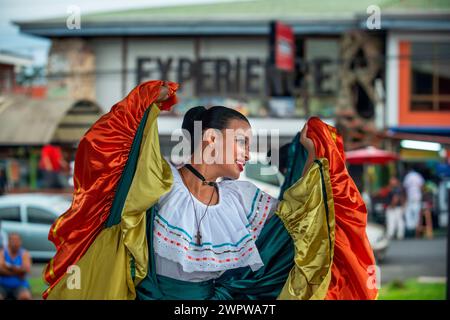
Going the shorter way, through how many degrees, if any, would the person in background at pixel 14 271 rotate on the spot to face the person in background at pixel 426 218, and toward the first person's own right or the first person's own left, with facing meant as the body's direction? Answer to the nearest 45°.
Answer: approximately 135° to the first person's own left

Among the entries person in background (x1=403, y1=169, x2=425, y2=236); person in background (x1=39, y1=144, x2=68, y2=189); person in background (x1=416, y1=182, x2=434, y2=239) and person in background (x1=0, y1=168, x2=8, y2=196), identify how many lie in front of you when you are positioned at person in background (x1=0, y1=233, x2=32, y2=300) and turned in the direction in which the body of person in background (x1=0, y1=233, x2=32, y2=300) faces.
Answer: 0

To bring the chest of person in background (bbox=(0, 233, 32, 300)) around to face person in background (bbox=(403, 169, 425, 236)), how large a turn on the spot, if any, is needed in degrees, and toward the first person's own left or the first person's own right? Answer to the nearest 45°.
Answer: approximately 135° to the first person's own left

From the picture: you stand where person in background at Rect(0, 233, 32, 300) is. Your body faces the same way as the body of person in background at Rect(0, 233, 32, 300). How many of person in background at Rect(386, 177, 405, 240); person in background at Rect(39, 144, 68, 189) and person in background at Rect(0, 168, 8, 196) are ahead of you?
0

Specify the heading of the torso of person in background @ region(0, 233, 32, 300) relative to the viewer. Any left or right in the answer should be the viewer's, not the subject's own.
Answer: facing the viewer

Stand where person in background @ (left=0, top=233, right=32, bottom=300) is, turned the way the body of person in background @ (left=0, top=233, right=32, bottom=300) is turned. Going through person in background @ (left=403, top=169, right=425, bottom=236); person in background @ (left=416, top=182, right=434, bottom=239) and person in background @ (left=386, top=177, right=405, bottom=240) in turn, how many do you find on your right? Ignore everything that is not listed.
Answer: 0

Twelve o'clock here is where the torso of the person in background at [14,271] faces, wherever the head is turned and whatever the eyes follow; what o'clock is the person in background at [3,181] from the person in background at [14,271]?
the person in background at [3,181] is roughly at 6 o'clock from the person in background at [14,271].

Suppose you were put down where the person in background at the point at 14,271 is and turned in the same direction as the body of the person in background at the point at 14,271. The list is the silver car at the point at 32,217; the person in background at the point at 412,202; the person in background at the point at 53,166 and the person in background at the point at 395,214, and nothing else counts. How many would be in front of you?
0

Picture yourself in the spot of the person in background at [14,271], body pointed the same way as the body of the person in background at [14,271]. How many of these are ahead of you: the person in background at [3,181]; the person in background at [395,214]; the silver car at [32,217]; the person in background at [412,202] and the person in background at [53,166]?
0

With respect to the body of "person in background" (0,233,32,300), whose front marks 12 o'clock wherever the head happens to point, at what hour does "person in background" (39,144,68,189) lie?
"person in background" (39,144,68,189) is roughly at 6 o'clock from "person in background" (0,233,32,300).

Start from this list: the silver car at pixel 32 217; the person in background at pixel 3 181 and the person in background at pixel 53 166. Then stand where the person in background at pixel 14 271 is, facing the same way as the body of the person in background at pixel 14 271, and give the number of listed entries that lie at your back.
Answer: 3

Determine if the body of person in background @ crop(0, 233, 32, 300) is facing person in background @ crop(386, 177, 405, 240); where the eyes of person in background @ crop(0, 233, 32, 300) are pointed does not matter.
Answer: no

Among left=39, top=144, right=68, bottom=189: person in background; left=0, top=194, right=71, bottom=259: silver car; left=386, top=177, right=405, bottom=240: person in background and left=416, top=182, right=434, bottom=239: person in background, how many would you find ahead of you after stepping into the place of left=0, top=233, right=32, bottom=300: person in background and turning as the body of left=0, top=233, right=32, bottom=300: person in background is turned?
0

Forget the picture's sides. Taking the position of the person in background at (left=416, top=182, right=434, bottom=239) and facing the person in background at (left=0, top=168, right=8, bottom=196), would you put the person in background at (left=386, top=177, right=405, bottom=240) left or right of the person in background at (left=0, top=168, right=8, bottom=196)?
left

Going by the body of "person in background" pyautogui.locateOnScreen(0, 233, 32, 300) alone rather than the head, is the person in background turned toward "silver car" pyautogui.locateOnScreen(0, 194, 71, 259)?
no
